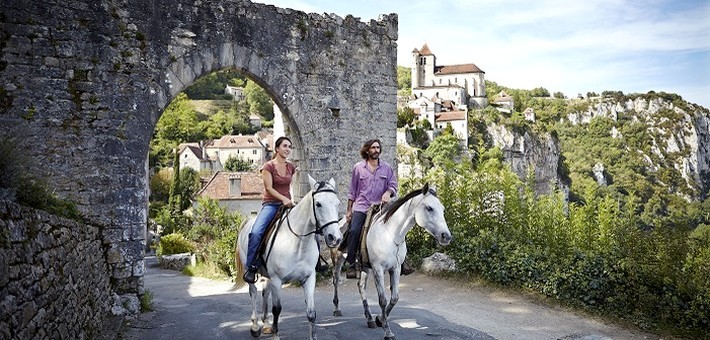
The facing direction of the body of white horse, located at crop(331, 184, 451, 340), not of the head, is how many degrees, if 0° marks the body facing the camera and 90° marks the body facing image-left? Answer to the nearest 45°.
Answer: approximately 315°

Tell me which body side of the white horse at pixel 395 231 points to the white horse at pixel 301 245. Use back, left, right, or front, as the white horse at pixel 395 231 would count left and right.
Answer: right

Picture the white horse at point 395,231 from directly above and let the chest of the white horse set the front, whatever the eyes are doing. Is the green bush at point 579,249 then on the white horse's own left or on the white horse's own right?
on the white horse's own left

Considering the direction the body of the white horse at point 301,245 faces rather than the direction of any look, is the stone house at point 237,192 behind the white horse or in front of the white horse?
behind

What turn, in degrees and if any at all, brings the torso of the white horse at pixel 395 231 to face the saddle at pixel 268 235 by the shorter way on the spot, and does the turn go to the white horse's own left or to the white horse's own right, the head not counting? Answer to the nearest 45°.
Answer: approximately 135° to the white horse's own right

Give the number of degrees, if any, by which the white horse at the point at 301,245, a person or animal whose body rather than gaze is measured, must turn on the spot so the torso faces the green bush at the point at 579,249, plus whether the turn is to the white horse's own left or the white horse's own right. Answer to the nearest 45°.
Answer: approximately 90° to the white horse's own left

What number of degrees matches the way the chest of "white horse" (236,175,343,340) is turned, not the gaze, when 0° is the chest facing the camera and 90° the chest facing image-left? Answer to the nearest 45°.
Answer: approximately 315°

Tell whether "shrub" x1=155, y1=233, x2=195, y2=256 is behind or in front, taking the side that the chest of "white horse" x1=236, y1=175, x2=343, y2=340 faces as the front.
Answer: behind

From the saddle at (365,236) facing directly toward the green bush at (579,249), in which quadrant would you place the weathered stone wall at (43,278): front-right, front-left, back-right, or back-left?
back-right

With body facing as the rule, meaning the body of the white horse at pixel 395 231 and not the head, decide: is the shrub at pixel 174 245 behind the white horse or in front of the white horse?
behind
